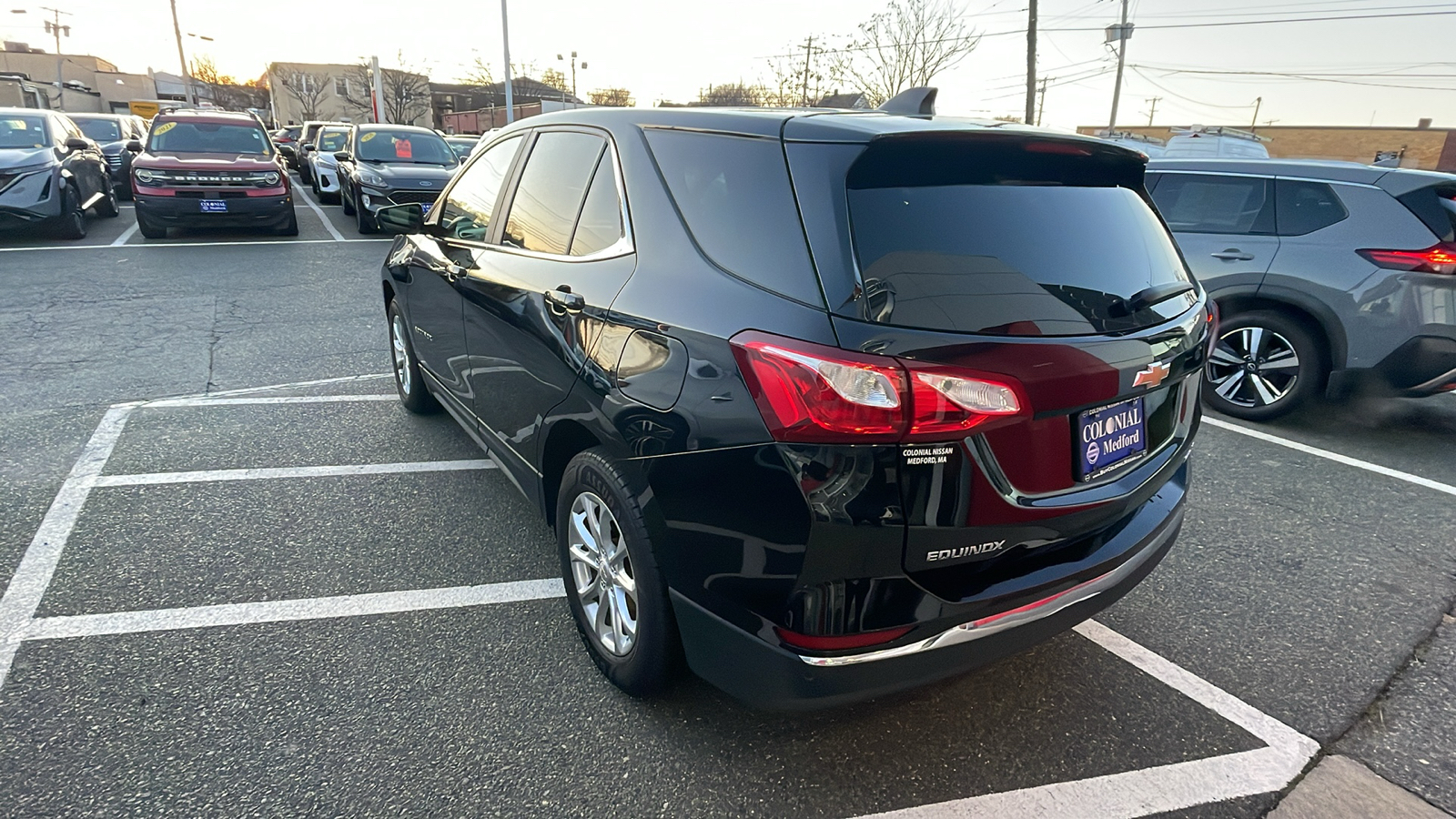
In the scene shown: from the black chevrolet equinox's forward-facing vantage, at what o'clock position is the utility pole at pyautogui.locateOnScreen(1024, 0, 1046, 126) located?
The utility pole is roughly at 2 o'clock from the black chevrolet equinox.

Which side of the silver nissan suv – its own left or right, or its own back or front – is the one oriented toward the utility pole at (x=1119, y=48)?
right

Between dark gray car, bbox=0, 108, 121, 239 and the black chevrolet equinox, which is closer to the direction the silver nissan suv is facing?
the dark gray car

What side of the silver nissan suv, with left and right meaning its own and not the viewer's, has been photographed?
left

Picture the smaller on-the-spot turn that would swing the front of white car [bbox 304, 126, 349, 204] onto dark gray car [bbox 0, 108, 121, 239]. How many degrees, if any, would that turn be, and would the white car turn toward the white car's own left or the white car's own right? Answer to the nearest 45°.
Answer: approximately 90° to the white car's own right

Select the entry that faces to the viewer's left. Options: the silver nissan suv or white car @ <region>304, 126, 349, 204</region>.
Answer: the silver nissan suv

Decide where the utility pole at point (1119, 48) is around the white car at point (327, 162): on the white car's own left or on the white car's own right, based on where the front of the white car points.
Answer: on the white car's own left

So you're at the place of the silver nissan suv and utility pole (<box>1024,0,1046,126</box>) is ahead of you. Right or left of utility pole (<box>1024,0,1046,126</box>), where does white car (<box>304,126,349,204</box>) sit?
left

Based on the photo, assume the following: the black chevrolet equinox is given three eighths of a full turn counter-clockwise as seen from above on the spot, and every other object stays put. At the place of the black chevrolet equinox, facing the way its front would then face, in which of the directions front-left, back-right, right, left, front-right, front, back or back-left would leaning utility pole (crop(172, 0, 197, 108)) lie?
back-right

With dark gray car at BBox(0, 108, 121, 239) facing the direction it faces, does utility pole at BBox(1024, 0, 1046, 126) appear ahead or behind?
behind

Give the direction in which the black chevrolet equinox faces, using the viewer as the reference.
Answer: facing away from the viewer and to the left of the viewer

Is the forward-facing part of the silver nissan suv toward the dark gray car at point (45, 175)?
yes

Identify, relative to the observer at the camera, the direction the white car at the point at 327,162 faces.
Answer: facing the viewer and to the right of the viewer
